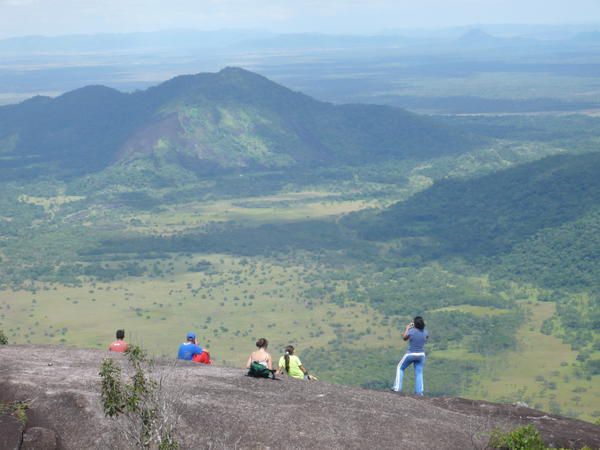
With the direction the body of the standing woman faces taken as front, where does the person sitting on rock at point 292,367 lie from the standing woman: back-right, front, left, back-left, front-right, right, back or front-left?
front-left

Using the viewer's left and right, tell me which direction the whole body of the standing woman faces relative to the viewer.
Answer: facing away from the viewer and to the left of the viewer

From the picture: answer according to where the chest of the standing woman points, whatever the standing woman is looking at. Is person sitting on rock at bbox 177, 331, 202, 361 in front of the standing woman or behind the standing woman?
in front

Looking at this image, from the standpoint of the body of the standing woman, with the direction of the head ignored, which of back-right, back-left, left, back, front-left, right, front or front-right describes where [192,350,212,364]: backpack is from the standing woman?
front-left

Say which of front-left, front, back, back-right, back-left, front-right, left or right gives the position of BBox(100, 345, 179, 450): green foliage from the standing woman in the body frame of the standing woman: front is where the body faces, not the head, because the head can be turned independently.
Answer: left

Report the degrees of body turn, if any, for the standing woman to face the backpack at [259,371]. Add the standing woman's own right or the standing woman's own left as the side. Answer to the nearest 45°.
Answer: approximately 90° to the standing woman's own left

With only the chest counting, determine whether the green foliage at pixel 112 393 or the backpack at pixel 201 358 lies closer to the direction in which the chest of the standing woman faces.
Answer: the backpack

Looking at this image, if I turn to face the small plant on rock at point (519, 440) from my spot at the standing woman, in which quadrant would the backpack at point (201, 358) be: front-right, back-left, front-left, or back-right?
back-right

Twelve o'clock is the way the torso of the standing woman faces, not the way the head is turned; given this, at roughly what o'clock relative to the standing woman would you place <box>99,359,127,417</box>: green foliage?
The green foliage is roughly at 9 o'clock from the standing woman.
